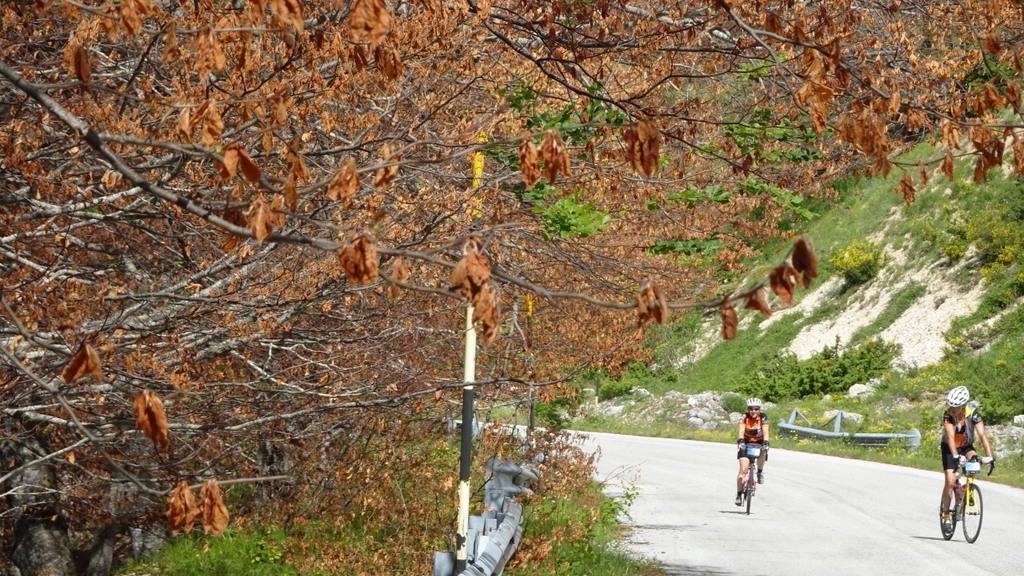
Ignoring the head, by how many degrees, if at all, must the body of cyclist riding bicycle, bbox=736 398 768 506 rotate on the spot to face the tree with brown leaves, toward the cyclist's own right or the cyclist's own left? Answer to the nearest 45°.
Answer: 0° — they already face it

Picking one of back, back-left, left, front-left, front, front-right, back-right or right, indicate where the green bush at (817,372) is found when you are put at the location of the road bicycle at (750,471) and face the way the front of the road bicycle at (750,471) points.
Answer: back

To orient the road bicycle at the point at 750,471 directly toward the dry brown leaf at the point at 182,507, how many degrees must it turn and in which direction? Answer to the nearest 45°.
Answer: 0° — it already faces it

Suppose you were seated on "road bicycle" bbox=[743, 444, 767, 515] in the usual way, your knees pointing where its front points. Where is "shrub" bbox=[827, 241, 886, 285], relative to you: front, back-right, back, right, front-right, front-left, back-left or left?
back

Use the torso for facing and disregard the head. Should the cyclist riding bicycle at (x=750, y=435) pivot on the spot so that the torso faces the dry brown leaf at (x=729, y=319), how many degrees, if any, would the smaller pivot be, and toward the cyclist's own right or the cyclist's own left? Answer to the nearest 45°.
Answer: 0° — they already face it

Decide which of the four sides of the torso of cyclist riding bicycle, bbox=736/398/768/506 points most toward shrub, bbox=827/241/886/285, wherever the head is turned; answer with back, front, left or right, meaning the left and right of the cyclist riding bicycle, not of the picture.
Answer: back

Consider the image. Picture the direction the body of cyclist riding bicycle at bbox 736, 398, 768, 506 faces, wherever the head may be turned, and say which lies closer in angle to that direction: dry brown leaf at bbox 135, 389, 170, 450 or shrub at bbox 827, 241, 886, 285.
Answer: the dry brown leaf
